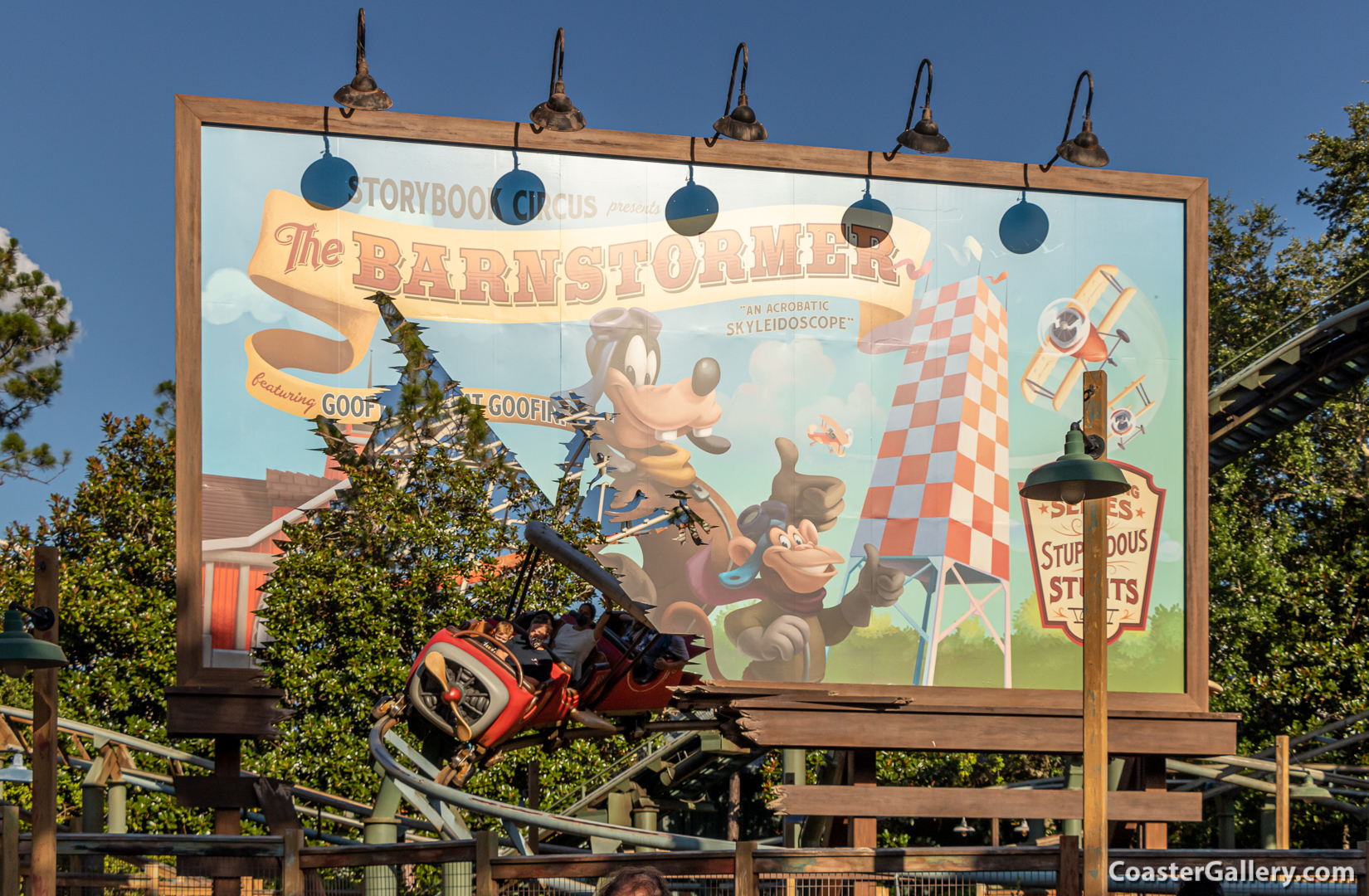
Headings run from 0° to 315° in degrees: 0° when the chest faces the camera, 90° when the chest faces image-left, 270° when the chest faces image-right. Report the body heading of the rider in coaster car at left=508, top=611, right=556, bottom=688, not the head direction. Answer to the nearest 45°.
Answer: approximately 45°

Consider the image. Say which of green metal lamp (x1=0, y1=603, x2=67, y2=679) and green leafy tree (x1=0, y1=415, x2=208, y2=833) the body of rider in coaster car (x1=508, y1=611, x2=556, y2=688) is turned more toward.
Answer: the green metal lamp

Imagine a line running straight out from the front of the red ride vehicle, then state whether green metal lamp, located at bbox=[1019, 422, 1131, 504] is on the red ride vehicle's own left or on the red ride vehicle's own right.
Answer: on the red ride vehicle's own left

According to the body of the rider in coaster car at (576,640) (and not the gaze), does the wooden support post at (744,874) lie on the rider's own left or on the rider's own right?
on the rider's own left

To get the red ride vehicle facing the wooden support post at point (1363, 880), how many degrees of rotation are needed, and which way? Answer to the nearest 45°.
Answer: approximately 90° to its left

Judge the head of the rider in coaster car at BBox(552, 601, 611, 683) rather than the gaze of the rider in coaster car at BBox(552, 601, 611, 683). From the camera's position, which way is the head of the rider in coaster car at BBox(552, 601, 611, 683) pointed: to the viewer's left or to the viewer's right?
to the viewer's left

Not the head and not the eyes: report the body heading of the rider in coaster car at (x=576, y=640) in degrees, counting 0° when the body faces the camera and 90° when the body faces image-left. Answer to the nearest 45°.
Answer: approximately 45°
